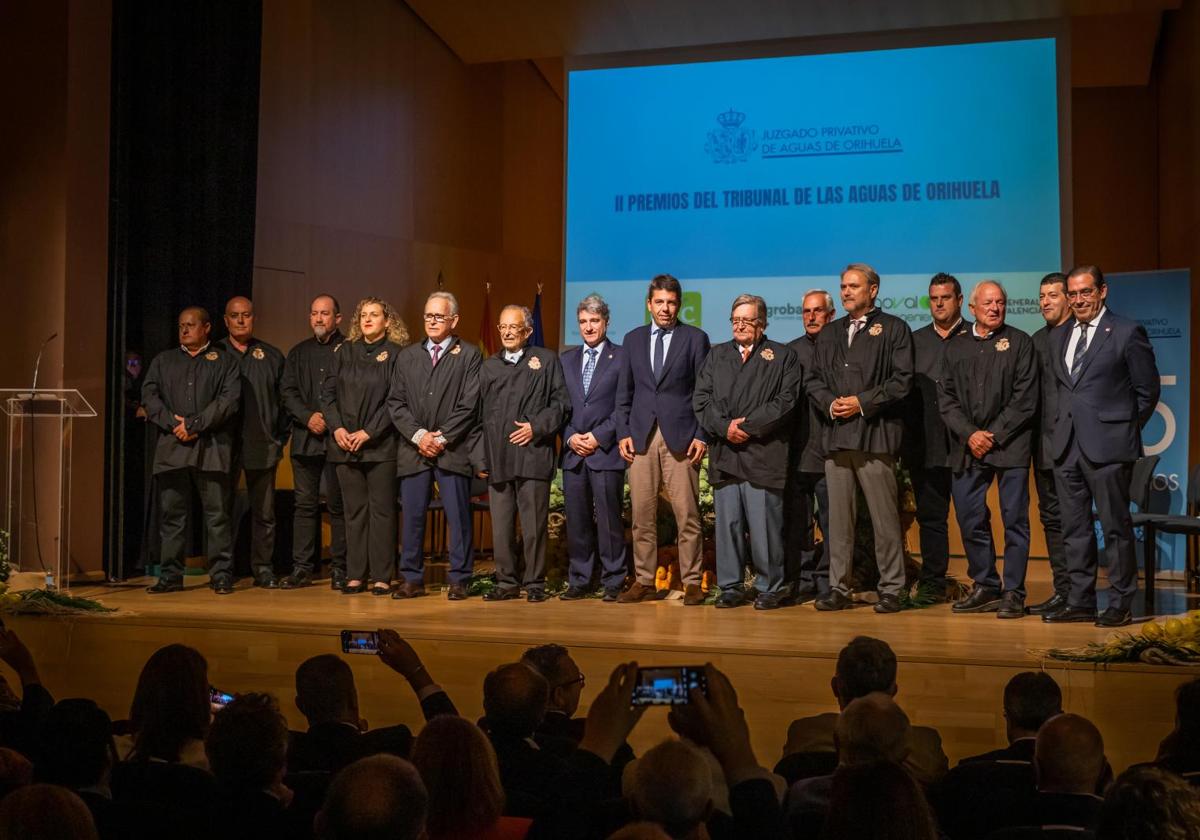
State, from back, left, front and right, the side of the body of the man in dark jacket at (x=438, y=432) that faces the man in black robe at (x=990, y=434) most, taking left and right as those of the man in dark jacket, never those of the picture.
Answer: left

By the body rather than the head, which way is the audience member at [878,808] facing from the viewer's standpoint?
away from the camera

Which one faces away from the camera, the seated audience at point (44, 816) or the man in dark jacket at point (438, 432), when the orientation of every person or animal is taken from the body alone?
the seated audience

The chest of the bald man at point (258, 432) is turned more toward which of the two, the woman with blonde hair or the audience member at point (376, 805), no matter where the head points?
the audience member

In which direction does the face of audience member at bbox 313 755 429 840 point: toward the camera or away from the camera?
away from the camera

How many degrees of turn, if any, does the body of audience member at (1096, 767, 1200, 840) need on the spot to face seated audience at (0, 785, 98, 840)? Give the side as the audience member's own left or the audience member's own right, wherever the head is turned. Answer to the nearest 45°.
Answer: approximately 90° to the audience member's own left

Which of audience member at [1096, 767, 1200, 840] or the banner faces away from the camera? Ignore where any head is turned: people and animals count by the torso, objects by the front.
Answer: the audience member

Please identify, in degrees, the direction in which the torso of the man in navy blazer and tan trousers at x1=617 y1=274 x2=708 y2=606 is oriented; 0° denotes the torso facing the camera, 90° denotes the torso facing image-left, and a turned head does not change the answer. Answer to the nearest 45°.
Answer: approximately 0°

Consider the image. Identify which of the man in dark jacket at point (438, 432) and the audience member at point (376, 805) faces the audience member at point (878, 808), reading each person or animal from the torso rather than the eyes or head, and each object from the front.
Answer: the man in dark jacket

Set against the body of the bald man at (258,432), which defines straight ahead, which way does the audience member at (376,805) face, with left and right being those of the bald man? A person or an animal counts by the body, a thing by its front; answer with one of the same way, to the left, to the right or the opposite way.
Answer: the opposite way

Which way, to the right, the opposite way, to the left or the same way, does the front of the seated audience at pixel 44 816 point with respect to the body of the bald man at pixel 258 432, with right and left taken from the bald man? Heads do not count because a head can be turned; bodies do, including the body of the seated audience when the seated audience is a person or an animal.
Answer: the opposite way

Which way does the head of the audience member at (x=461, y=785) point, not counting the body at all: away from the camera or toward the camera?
away from the camera

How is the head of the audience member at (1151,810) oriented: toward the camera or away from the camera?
away from the camera

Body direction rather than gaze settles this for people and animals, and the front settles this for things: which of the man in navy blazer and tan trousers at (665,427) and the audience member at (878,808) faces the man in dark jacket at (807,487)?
the audience member
